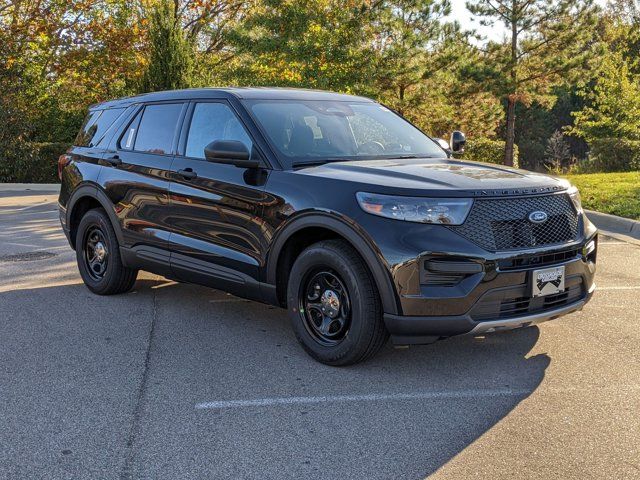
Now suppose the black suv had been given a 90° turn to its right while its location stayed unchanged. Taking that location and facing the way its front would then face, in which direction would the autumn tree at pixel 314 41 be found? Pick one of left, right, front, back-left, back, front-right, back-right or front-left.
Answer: back-right

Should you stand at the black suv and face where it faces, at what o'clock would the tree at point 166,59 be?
The tree is roughly at 7 o'clock from the black suv.

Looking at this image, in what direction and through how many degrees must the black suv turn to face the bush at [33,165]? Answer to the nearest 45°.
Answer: approximately 180°

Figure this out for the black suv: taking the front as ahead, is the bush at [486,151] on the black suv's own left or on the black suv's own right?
on the black suv's own left

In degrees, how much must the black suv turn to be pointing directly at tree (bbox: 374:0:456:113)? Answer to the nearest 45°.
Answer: approximately 135° to its left

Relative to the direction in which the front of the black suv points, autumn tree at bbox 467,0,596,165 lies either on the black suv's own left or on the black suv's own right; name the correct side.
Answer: on the black suv's own left

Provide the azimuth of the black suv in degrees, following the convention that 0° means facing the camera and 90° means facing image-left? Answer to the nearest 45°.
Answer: approximately 315°
